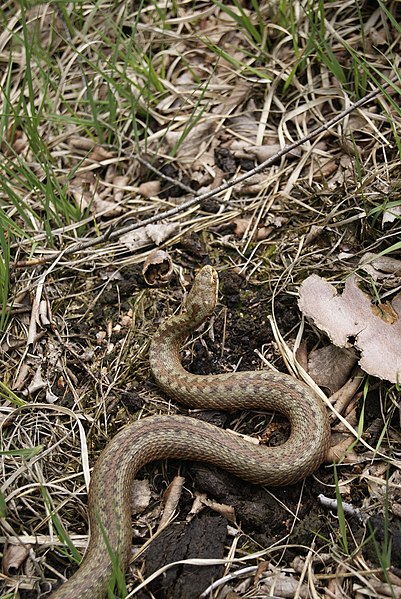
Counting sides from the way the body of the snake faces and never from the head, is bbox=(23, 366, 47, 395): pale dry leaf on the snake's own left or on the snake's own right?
on the snake's own left

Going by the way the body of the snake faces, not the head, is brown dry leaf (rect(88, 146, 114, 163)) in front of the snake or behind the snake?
in front

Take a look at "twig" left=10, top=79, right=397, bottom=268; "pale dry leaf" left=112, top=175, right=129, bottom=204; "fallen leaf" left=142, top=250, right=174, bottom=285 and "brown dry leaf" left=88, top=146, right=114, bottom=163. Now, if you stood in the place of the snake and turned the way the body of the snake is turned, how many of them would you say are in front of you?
4

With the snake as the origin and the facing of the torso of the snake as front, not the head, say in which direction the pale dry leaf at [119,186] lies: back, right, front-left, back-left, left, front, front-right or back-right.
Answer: front

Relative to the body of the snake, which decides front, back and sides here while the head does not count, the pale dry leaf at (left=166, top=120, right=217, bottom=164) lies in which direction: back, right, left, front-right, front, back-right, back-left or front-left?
front

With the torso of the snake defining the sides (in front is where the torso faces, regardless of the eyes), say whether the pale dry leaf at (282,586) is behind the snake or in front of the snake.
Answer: behind

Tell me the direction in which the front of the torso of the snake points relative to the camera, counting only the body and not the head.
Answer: away from the camera

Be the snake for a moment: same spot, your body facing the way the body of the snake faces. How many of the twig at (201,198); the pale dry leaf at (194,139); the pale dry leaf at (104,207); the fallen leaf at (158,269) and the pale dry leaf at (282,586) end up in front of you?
4

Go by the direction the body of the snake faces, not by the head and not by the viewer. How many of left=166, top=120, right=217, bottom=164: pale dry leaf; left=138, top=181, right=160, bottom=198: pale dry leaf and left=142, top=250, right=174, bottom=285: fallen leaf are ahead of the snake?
3

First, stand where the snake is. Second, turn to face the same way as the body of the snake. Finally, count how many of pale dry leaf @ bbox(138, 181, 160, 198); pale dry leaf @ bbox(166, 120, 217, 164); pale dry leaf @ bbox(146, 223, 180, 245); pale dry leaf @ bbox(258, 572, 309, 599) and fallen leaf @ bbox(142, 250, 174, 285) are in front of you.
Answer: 4

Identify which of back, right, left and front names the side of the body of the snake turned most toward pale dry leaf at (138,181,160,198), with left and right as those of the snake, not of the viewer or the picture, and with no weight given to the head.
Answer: front

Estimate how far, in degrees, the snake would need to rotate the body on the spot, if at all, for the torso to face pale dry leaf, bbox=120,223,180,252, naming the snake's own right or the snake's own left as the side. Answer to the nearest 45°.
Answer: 0° — it already faces it

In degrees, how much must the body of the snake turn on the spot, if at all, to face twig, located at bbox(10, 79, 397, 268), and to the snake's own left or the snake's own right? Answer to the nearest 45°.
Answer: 0° — it already faces it

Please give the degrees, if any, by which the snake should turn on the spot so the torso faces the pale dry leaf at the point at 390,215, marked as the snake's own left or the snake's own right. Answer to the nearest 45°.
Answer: approximately 45° to the snake's own right

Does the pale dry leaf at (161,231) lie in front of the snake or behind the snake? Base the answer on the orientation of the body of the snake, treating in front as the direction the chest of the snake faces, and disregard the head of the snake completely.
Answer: in front

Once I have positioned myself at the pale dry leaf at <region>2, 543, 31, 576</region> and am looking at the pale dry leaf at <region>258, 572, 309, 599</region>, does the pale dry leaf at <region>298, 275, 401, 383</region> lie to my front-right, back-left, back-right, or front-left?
front-left
